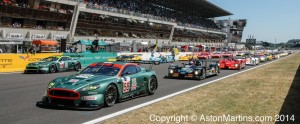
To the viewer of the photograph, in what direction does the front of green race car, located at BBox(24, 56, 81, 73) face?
facing the viewer and to the left of the viewer

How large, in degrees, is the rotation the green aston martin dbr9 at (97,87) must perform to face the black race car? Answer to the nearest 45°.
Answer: approximately 180°

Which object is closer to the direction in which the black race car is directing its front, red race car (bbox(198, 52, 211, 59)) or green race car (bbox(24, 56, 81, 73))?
the green race car

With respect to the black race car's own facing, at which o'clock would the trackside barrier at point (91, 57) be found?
The trackside barrier is roughly at 3 o'clock from the black race car.

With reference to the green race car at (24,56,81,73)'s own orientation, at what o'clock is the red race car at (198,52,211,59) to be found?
The red race car is roughly at 6 o'clock from the green race car.

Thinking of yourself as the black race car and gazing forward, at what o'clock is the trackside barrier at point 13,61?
The trackside barrier is roughly at 2 o'clock from the black race car.

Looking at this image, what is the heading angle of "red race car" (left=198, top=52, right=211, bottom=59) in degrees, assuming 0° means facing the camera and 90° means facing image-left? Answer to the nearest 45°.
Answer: approximately 45°

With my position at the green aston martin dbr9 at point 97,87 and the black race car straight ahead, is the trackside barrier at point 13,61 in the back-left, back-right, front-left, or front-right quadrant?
front-left

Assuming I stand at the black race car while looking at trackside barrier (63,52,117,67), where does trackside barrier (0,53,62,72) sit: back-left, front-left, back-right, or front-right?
front-left

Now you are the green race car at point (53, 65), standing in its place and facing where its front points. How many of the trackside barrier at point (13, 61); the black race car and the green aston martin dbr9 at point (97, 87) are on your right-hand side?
1

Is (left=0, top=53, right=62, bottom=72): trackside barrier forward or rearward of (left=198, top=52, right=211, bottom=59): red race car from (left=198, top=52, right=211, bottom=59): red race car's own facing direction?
forward
